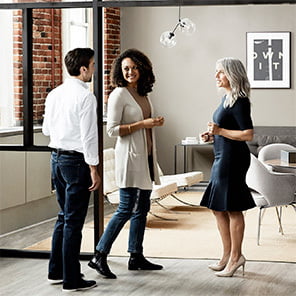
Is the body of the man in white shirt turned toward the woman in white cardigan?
yes

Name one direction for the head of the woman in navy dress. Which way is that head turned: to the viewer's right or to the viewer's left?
to the viewer's left

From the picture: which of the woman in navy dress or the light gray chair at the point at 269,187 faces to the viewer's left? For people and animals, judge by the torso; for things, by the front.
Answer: the woman in navy dress

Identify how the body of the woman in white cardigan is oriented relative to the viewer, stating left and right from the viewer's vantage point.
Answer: facing the viewer and to the right of the viewer

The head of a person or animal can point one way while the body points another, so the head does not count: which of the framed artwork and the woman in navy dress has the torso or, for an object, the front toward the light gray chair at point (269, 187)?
the framed artwork

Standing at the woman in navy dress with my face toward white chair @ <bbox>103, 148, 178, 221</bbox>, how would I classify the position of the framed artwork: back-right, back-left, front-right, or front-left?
front-right

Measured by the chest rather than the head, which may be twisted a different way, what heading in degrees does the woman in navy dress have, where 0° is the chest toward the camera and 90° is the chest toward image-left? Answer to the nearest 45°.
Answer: approximately 90°

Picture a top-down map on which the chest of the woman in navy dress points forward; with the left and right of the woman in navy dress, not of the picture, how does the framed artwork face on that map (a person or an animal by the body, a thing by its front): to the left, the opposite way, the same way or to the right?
to the left

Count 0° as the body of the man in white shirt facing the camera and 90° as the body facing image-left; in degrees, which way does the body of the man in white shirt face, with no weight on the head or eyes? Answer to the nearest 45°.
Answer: approximately 225°

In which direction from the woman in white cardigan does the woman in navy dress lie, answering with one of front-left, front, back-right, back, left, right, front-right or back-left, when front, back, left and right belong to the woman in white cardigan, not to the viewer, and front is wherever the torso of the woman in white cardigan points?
front-left

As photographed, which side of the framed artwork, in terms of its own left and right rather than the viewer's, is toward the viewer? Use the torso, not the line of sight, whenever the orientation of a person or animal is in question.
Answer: front

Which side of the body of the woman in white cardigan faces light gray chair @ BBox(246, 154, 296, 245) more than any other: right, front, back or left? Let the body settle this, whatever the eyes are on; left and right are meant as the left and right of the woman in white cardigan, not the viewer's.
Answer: left

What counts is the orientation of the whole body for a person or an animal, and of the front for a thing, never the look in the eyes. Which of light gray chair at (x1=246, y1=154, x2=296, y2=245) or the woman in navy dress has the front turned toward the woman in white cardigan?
the woman in navy dress

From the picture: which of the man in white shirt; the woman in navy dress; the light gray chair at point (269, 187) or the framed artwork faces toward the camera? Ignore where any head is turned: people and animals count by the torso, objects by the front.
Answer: the framed artwork

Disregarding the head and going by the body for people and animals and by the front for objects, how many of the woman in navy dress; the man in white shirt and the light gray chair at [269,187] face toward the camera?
0
